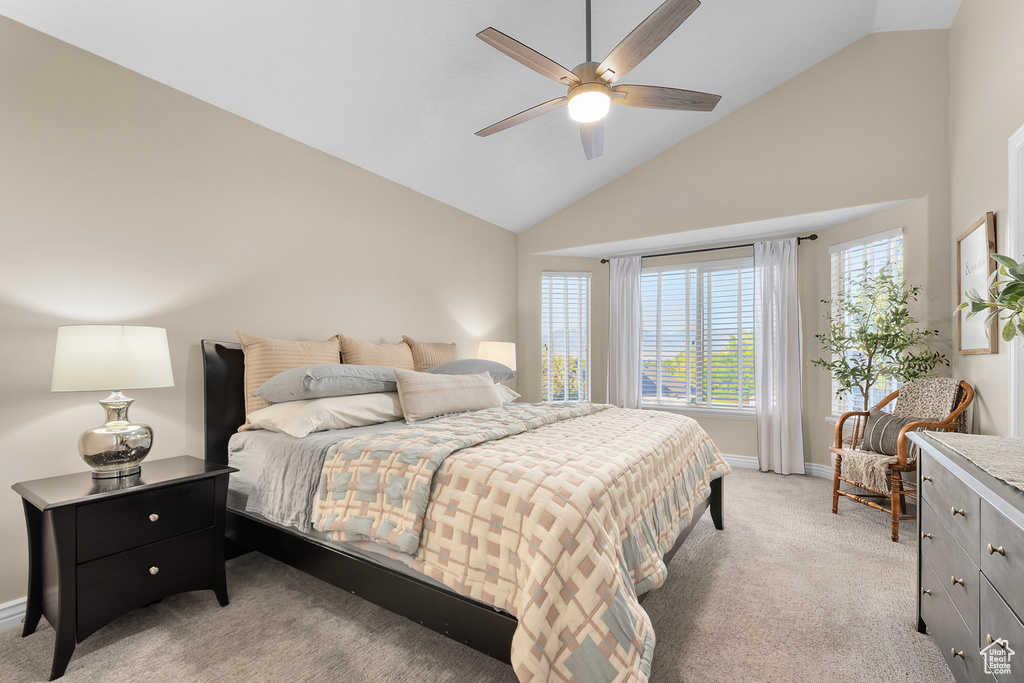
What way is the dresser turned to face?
to the viewer's left

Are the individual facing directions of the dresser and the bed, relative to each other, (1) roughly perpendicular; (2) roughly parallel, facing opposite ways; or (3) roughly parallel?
roughly parallel, facing opposite ways

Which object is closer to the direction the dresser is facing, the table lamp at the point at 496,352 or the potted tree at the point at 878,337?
the table lamp

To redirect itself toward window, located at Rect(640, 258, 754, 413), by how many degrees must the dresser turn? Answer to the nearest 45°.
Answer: approximately 45° to its right

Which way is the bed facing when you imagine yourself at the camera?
facing the viewer and to the right of the viewer

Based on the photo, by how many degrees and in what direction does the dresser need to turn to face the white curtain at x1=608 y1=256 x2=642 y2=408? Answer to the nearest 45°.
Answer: approximately 45° to its right

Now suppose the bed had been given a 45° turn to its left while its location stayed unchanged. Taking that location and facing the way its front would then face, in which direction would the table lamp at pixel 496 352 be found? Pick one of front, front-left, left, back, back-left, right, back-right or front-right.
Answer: left

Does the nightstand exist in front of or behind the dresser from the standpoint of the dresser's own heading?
in front

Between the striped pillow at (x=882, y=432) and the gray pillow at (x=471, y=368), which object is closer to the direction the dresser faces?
the gray pillow

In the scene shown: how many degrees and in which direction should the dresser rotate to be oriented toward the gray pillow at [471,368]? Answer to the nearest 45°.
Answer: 0° — it already faces it

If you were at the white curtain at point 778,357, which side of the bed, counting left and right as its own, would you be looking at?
left

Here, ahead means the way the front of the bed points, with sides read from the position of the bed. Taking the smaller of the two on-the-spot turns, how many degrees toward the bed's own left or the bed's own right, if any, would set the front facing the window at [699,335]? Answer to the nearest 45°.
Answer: approximately 90° to the bed's own left

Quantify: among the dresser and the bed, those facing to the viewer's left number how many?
1
